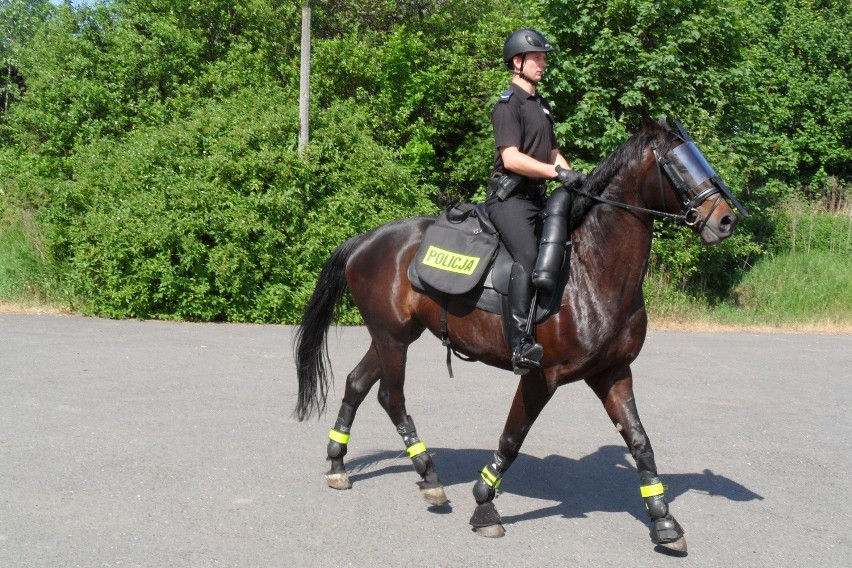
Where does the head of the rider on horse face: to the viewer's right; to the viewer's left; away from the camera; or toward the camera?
to the viewer's right

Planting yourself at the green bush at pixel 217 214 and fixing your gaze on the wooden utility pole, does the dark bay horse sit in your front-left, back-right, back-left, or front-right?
back-right

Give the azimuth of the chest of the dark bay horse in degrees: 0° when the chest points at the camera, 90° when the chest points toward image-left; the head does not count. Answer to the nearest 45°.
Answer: approximately 315°

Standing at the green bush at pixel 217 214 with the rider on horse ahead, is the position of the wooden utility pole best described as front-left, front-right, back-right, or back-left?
back-left

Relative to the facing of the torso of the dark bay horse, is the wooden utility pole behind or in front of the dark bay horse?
behind
